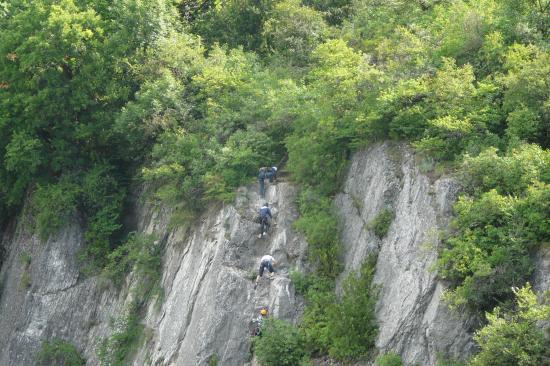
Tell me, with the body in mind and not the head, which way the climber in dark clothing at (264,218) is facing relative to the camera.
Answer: away from the camera
